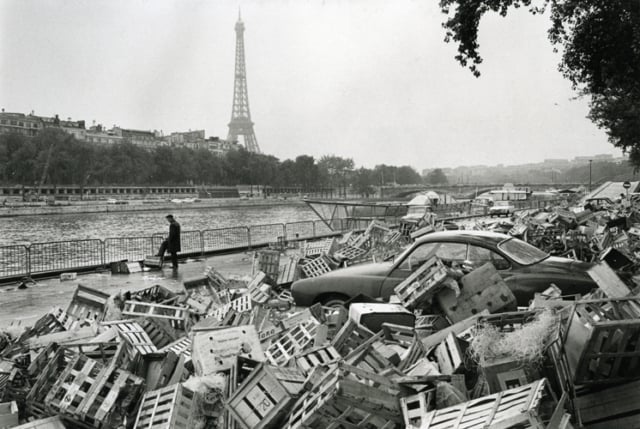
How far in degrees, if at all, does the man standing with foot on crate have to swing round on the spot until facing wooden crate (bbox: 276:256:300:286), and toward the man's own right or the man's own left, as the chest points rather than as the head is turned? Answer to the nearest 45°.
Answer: approximately 90° to the man's own left

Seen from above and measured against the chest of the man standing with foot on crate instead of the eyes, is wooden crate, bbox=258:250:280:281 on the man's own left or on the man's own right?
on the man's own left

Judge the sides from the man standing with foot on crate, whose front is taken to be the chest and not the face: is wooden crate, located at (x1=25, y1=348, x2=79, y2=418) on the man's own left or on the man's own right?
on the man's own left

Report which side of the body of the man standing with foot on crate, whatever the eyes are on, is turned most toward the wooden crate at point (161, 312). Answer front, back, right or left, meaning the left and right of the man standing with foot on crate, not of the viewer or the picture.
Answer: left

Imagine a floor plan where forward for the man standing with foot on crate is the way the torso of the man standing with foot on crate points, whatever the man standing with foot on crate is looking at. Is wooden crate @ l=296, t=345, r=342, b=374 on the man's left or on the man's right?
on the man's left

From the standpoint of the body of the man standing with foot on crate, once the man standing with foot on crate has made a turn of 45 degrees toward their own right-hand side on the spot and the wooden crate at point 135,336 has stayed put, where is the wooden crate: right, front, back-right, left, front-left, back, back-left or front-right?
back-left

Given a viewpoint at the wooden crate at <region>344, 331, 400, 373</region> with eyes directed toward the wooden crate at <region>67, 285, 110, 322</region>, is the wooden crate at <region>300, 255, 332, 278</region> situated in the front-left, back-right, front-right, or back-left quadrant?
front-right

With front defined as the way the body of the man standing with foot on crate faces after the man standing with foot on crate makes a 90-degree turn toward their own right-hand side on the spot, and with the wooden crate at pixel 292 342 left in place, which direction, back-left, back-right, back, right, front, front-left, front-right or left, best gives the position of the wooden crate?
back

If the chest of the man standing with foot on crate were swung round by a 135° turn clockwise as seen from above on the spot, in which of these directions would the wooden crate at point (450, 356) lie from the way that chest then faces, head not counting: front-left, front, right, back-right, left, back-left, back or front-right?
back-right

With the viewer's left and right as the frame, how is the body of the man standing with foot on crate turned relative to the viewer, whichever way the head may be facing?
facing to the left of the viewer

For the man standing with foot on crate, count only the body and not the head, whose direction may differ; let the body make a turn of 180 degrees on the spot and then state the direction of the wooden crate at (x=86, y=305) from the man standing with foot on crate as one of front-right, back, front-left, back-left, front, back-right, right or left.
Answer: right

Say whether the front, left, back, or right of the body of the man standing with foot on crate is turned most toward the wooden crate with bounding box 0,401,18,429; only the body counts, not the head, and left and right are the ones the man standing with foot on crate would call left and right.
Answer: left

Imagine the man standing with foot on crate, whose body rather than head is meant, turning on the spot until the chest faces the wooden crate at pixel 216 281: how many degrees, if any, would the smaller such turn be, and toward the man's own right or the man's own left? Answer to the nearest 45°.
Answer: approximately 90° to the man's own left

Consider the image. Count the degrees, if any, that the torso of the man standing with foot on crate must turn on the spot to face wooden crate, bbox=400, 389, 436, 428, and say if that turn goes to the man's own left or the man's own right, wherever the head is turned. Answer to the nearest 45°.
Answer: approximately 90° to the man's own left

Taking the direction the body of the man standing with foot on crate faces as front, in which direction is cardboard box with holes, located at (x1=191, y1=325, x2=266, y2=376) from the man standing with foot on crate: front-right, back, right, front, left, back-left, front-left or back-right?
left
